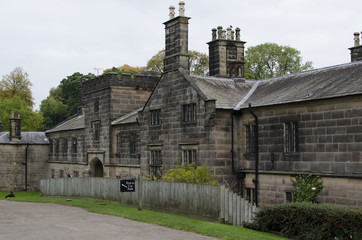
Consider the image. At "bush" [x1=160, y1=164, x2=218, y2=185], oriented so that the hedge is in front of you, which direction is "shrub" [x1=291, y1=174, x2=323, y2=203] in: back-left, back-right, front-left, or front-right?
front-left

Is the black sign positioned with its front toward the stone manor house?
no

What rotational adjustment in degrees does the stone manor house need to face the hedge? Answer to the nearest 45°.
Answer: approximately 45° to its left

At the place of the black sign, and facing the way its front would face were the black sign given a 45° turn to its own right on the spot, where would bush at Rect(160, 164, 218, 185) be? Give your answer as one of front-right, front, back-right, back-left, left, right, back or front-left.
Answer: back-left

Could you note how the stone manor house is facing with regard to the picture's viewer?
facing the viewer and to the left of the viewer

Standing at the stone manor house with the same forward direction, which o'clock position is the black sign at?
The black sign is roughly at 1 o'clock from the stone manor house.

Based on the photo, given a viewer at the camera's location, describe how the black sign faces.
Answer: facing the viewer

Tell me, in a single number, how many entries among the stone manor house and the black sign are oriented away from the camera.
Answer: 0

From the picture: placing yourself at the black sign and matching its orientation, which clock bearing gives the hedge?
The hedge is roughly at 11 o'clock from the black sign.

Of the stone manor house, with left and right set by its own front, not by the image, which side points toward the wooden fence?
front

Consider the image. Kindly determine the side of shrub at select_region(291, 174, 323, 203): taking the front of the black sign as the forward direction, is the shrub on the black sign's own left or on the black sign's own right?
on the black sign's own left

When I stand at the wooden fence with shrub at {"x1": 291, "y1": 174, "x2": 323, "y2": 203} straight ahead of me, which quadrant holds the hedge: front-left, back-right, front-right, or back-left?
front-right
